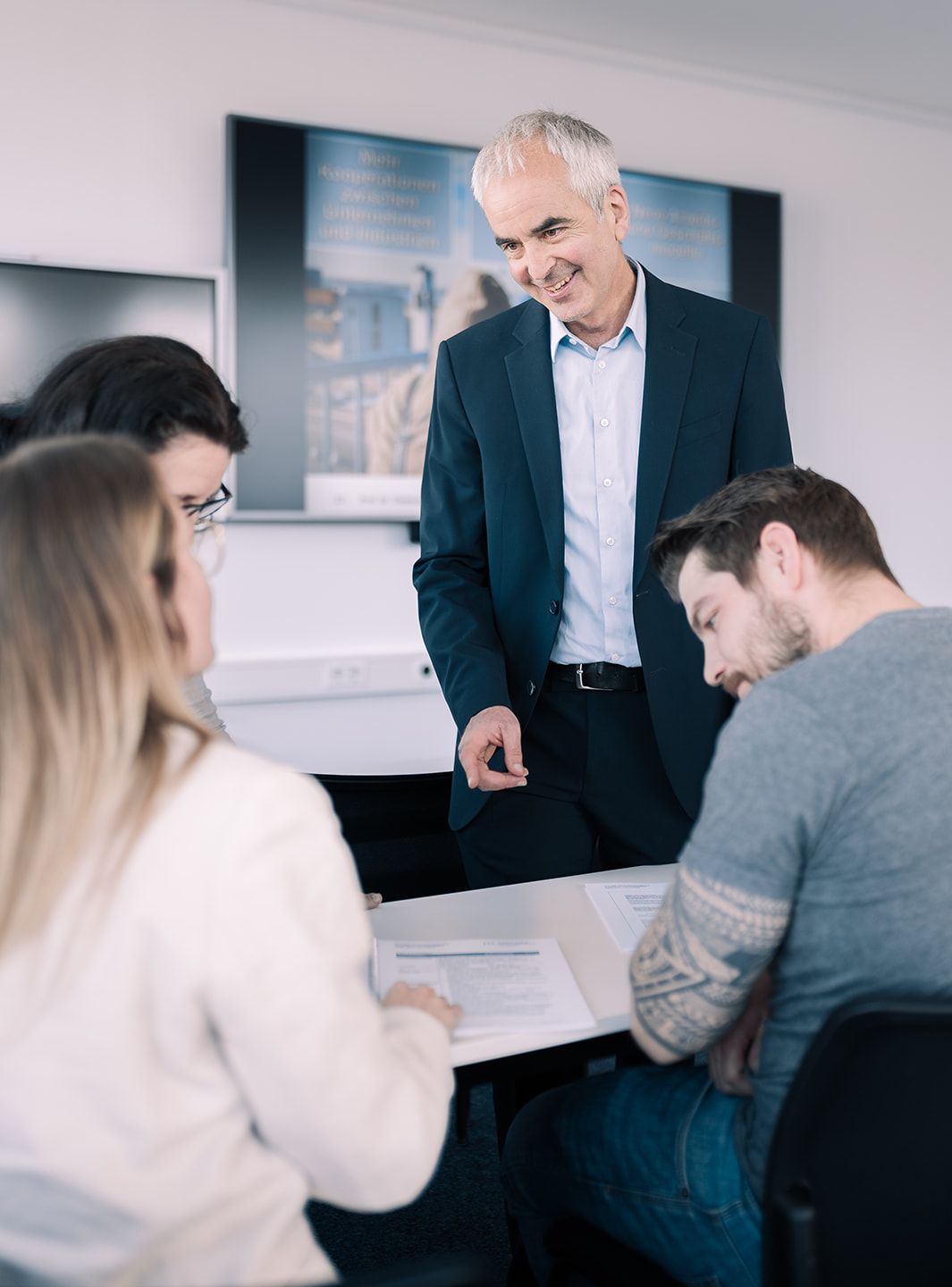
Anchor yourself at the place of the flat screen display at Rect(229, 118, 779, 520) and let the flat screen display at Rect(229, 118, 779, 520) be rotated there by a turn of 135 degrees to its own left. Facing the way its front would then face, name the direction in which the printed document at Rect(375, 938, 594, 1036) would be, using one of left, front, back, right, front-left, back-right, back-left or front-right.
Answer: back

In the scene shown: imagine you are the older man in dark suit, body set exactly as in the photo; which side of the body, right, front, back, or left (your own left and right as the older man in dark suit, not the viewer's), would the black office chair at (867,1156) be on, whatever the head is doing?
front

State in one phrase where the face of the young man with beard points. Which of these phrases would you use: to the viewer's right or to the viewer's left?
to the viewer's left

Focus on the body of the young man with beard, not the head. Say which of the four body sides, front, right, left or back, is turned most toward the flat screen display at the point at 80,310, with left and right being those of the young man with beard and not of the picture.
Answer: front

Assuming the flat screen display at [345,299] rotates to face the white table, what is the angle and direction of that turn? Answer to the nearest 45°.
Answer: approximately 45° to its right

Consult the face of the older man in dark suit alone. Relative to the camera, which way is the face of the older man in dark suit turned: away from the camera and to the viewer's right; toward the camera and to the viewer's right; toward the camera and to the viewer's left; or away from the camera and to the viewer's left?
toward the camera and to the viewer's left

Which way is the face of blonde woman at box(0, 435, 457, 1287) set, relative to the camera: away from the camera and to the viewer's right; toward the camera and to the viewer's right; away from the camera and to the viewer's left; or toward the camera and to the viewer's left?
away from the camera and to the viewer's right

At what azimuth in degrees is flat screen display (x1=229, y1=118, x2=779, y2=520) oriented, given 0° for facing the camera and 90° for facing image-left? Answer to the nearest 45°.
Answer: approximately 315°

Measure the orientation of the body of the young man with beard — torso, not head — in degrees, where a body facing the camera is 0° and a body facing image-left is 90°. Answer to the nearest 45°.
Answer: approximately 135°

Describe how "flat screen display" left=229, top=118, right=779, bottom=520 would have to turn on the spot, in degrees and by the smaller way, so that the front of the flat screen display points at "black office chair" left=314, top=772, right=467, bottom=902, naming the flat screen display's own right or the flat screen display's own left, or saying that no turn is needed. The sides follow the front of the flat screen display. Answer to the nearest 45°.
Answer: approximately 45° to the flat screen display's own right

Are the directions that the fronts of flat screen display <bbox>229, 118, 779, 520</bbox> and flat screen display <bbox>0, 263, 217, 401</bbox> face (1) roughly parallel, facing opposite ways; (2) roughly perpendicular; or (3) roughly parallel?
roughly parallel

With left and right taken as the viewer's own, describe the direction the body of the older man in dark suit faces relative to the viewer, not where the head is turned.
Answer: facing the viewer

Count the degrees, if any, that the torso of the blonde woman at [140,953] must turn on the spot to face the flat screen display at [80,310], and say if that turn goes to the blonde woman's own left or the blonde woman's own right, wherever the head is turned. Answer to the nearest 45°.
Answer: approximately 45° to the blonde woman's own left
